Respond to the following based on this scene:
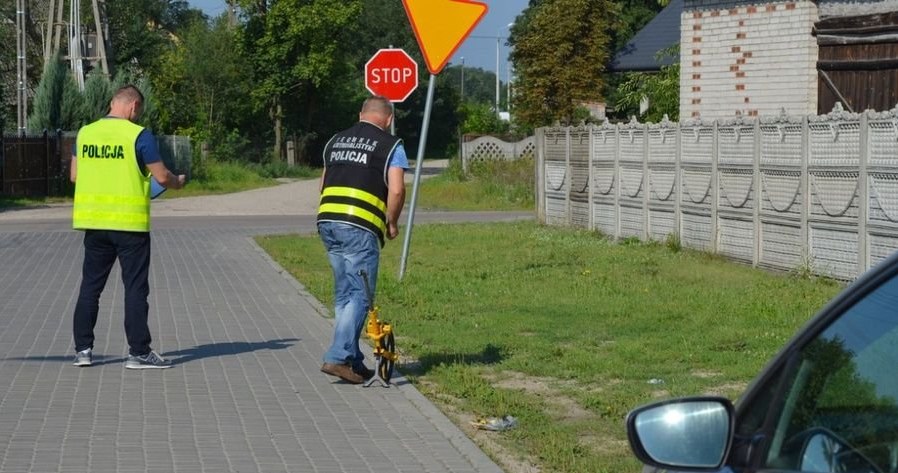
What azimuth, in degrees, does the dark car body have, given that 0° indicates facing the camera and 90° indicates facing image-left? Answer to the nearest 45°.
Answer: approximately 135°

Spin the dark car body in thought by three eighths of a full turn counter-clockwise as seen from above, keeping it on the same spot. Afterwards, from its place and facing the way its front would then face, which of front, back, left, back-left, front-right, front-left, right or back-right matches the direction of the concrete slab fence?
back

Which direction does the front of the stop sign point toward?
toward the camera

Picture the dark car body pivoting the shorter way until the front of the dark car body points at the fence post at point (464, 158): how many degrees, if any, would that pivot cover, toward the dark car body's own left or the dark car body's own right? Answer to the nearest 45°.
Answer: approximately 45° to the dark car body's own right

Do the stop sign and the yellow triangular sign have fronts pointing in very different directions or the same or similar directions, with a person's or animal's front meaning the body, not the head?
same or similar directions

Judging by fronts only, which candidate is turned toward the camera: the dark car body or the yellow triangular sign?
the yellow triangular sign

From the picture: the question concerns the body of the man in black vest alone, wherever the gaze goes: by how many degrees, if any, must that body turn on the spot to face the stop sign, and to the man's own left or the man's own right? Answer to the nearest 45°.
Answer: approximately 45° to the man's own left

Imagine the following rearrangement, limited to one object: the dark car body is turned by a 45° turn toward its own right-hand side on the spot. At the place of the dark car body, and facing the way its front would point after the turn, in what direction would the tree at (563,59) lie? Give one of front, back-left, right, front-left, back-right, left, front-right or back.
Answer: front

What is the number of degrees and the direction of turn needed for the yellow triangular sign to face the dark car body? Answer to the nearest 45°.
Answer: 0° — it already faces it

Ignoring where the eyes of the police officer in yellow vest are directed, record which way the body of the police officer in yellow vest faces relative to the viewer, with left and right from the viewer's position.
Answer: facing away from the viewer and to the right of the viewer

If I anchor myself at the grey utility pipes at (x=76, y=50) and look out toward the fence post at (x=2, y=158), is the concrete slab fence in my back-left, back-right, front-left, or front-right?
front-left

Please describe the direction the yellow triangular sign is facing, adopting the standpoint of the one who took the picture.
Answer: facing the viewer

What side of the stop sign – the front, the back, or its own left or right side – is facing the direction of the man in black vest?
front

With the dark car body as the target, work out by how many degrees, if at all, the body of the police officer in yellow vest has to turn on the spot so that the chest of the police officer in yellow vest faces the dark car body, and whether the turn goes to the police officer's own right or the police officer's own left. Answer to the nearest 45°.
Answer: approximately 135° to the police officer's own right

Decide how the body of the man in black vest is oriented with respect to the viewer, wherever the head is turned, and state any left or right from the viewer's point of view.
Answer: facing away from the viewer and to the right of the viewer

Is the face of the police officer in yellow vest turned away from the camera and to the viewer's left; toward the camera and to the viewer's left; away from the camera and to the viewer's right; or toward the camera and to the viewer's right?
away from the camera and to the viewer's right

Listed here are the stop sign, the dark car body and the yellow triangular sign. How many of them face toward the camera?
2

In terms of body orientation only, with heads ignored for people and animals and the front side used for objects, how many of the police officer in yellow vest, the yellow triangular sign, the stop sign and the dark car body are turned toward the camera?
2

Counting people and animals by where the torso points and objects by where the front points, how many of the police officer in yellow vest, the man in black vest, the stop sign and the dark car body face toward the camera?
1
